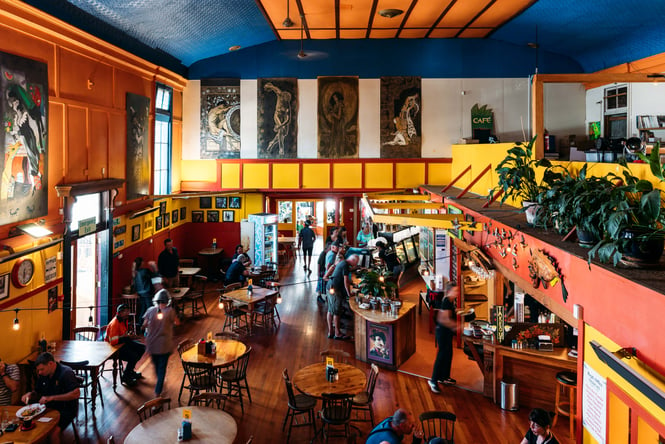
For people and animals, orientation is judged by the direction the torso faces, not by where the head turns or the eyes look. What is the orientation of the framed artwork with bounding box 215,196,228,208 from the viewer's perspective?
toward the camera

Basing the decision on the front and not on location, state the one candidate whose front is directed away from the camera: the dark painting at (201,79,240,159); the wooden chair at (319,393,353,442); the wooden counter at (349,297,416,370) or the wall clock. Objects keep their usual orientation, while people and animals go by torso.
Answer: the wooden chair

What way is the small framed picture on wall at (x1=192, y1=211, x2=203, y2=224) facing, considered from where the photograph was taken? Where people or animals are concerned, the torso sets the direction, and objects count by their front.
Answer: facing the viewer

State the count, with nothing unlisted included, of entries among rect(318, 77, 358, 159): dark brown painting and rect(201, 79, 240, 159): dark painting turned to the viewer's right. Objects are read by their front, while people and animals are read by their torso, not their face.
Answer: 0

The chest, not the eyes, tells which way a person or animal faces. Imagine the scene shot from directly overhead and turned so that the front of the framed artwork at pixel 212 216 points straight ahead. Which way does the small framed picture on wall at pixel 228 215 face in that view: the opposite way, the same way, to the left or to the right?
the same way

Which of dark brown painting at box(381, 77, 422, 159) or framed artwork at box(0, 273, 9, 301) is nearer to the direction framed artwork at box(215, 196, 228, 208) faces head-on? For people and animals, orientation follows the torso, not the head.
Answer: the framed artwork

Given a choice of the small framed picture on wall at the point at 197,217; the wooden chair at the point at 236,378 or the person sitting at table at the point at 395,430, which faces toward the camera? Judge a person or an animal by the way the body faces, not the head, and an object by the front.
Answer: the small framed picture on wall

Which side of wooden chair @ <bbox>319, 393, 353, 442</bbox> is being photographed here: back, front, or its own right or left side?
back

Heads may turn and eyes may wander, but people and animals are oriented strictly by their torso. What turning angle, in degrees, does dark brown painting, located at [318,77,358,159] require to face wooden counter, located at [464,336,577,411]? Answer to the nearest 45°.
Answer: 0° — it already faces it

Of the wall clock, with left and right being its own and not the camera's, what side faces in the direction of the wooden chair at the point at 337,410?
front

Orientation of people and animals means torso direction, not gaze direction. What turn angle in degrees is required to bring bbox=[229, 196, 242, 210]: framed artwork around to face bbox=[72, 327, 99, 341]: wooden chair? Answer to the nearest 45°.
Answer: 0° — it already faces it

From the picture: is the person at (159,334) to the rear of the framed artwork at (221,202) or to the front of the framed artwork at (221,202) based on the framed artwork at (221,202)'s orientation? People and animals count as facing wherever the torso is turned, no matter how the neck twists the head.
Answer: to the front

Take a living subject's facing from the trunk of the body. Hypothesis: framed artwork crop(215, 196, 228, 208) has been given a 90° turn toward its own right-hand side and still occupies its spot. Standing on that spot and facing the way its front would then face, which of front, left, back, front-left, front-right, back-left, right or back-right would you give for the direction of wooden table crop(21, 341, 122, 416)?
left

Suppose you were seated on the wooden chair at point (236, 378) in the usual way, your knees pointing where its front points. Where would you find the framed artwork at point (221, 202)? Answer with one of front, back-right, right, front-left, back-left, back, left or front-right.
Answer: front-right
